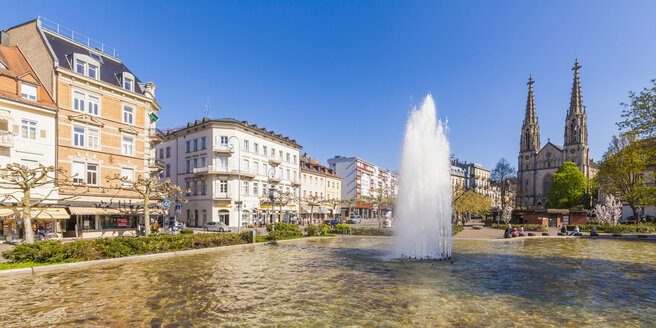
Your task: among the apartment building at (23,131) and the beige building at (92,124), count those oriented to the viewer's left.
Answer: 0

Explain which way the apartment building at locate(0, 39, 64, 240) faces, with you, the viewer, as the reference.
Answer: facing the viewer and to the right of the viewer

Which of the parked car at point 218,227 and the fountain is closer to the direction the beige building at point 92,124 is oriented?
the fountain

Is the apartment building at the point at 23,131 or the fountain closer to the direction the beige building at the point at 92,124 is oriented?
the fountain

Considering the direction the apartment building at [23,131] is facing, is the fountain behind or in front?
in front

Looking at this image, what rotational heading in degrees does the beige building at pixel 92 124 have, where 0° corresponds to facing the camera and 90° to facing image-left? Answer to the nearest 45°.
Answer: approximately 315°

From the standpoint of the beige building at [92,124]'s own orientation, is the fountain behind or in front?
in front
